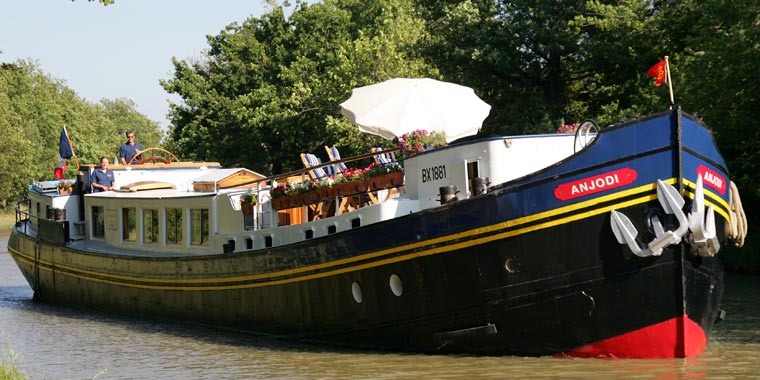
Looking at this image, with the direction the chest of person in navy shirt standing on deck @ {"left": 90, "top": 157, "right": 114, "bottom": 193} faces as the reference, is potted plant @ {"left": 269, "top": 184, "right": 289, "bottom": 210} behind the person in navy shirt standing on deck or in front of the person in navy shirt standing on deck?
in front

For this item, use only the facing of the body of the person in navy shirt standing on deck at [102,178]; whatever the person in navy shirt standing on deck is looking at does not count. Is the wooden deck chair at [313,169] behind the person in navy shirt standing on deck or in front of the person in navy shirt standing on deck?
in front

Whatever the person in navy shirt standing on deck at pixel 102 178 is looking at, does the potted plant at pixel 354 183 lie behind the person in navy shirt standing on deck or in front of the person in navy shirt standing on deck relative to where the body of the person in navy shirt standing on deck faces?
in front

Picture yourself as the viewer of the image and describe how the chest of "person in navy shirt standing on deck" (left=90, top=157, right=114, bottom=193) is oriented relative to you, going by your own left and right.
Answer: facing the viewer and to the right of the viewer

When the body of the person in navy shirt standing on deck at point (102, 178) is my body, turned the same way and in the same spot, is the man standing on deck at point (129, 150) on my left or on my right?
on my left

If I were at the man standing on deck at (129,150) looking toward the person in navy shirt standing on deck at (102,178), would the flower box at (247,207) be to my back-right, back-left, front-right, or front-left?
front-left

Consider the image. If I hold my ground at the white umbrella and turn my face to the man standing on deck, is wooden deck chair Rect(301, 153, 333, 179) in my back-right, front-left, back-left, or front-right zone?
front-left

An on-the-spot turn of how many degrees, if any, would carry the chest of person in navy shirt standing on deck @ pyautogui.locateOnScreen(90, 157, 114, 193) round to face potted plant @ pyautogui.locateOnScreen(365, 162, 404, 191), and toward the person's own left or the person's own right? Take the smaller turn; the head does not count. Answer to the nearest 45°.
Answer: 0° — they already face it
